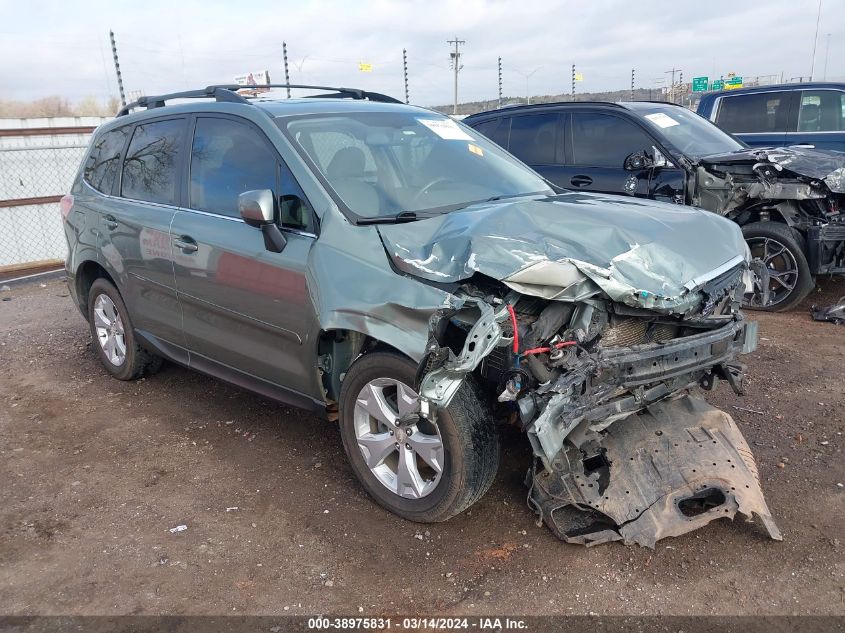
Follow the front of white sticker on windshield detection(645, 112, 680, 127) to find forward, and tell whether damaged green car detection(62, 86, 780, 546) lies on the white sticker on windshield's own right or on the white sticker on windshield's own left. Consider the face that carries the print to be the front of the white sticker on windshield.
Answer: on the white sticker on windshield's own right

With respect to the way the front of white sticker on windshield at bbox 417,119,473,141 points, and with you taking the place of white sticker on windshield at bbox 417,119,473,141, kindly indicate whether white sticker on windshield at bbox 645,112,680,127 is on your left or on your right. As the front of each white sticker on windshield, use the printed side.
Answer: on your left

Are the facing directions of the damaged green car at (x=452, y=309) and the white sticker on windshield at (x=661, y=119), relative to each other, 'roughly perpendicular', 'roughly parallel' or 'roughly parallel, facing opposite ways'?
roughly parallel

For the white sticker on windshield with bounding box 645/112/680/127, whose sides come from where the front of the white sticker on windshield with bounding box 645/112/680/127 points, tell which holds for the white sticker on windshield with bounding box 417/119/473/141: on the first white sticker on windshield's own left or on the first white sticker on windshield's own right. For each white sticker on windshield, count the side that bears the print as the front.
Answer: on the first white sticker on windshield's own right

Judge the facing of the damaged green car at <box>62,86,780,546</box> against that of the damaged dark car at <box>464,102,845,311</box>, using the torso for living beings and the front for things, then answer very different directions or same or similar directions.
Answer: same or similar directions

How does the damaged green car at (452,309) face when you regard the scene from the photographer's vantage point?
facing the viewer and to the right of the viewer

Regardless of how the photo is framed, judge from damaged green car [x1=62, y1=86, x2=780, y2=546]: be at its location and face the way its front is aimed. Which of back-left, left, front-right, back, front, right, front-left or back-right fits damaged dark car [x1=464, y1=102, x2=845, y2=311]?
left

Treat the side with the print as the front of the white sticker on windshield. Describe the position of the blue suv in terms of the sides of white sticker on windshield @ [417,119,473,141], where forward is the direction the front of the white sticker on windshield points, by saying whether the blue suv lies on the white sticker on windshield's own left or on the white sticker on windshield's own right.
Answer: on the white sticker on windshield's own left

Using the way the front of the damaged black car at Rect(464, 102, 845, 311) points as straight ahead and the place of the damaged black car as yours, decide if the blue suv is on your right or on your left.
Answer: on your left

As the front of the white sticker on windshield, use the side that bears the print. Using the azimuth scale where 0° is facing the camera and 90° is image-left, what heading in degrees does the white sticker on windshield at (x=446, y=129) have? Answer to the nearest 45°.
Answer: approximately 315°

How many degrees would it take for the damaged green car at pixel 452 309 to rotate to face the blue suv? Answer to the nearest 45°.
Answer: approximately 90° to its left

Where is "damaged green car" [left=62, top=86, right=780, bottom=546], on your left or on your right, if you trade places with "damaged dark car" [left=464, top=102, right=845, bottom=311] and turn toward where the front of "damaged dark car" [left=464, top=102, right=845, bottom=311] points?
on your right
